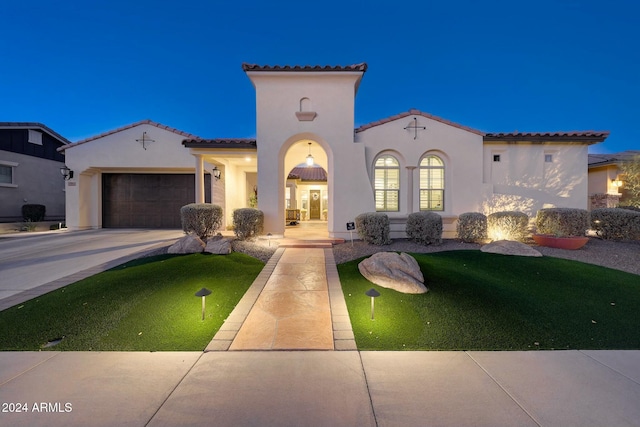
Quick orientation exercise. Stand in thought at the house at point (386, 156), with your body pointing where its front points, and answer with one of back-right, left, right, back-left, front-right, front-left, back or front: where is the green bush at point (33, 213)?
right

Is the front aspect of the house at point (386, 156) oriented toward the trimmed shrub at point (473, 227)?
no

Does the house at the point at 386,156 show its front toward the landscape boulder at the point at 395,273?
yes

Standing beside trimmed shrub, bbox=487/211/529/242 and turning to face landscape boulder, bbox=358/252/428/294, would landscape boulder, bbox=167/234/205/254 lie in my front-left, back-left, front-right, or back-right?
front-right

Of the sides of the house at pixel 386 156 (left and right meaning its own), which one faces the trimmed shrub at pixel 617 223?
left

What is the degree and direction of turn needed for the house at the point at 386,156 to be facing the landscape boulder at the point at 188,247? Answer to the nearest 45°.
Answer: approximately 45° to its right

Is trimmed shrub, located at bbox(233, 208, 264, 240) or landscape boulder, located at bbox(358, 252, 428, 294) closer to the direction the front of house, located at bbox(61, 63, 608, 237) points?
the landscape boulder

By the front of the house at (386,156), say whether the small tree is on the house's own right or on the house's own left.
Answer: on the house's own left

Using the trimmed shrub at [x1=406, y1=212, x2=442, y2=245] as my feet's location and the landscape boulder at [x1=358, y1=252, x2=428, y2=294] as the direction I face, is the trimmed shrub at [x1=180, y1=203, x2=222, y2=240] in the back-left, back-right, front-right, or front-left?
front-right

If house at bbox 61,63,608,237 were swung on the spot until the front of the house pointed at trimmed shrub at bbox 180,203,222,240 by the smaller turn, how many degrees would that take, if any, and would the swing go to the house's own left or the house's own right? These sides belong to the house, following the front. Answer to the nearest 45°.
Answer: approximately 90° to the house's own right

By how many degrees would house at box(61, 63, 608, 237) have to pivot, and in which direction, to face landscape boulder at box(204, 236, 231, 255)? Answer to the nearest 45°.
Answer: approximately 45° to its right

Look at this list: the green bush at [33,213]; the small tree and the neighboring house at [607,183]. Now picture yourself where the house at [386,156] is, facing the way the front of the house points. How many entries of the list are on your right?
1

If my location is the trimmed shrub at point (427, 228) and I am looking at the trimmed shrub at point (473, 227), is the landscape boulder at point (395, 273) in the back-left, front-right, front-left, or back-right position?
back-right

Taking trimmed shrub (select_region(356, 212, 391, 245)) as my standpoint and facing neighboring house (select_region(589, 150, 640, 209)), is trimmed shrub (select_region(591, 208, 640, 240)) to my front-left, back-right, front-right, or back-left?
front-right

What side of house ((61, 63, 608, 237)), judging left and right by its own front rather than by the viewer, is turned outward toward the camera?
front

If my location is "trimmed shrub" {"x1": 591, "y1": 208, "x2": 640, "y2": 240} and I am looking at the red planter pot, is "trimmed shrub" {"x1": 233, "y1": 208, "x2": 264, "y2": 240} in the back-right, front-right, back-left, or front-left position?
front-right

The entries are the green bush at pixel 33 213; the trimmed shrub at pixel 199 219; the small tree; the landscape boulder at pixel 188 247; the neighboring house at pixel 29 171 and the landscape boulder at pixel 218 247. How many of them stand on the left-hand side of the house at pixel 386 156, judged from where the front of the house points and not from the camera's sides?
1
